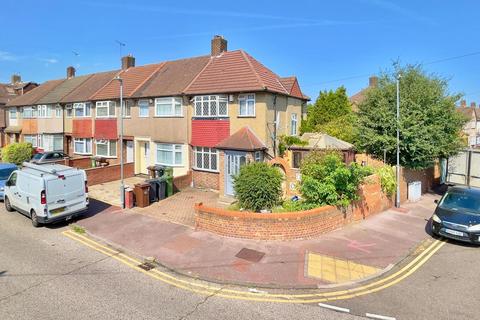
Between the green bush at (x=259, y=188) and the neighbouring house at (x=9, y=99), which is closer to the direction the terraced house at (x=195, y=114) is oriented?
the green bush

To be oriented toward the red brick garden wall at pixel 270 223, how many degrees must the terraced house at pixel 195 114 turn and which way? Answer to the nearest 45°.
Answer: approximately 45° to its left

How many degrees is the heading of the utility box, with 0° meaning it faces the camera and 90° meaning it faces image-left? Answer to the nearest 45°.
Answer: approximately 315°

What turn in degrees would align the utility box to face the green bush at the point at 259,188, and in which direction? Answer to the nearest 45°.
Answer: approximately 90° to its right

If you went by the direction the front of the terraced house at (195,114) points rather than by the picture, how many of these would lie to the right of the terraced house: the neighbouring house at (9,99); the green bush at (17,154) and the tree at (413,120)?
2

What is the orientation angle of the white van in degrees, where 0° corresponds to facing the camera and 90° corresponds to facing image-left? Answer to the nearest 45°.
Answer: approximately 135°

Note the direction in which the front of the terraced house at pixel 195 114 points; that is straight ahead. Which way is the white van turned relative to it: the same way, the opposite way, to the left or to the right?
to the right

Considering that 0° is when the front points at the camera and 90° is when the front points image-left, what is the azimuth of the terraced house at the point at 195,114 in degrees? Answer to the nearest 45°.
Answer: approximately 45°

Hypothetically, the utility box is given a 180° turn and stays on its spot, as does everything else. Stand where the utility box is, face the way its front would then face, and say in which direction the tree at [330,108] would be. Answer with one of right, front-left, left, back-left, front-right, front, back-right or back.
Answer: front
